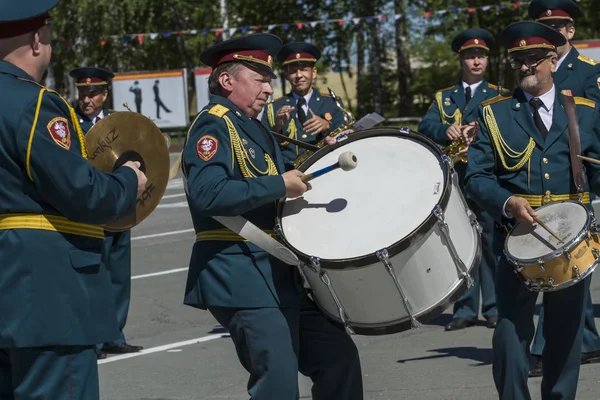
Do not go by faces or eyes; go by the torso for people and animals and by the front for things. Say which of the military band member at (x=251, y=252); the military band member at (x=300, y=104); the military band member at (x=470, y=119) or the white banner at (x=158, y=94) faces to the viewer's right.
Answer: the military band member at (x=251, y=252)

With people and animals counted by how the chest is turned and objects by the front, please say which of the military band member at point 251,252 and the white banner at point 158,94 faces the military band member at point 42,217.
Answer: the white banner

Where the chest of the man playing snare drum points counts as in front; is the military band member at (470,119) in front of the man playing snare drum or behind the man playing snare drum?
behind

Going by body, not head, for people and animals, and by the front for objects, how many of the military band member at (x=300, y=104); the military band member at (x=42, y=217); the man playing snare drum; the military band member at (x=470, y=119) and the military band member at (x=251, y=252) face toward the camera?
3

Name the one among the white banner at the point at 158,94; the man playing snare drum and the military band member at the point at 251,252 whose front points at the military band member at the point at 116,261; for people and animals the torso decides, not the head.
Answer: the white banner

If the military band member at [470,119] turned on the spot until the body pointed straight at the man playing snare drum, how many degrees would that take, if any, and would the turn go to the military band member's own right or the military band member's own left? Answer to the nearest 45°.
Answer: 0° — they already face them

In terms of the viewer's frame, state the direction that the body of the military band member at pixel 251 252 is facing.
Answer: to the viewer's right

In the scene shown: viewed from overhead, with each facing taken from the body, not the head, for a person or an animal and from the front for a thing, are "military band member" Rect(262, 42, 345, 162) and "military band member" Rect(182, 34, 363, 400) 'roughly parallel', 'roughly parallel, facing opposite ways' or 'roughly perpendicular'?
roughly perpendicular

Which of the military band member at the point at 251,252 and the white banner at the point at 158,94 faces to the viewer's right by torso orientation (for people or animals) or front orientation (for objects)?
the military band member

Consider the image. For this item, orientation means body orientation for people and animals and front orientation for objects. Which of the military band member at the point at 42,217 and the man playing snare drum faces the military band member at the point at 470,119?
the military band member at the point at 42,217

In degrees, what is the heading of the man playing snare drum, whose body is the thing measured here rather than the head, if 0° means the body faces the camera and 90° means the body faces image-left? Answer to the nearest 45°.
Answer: approximately 0°
